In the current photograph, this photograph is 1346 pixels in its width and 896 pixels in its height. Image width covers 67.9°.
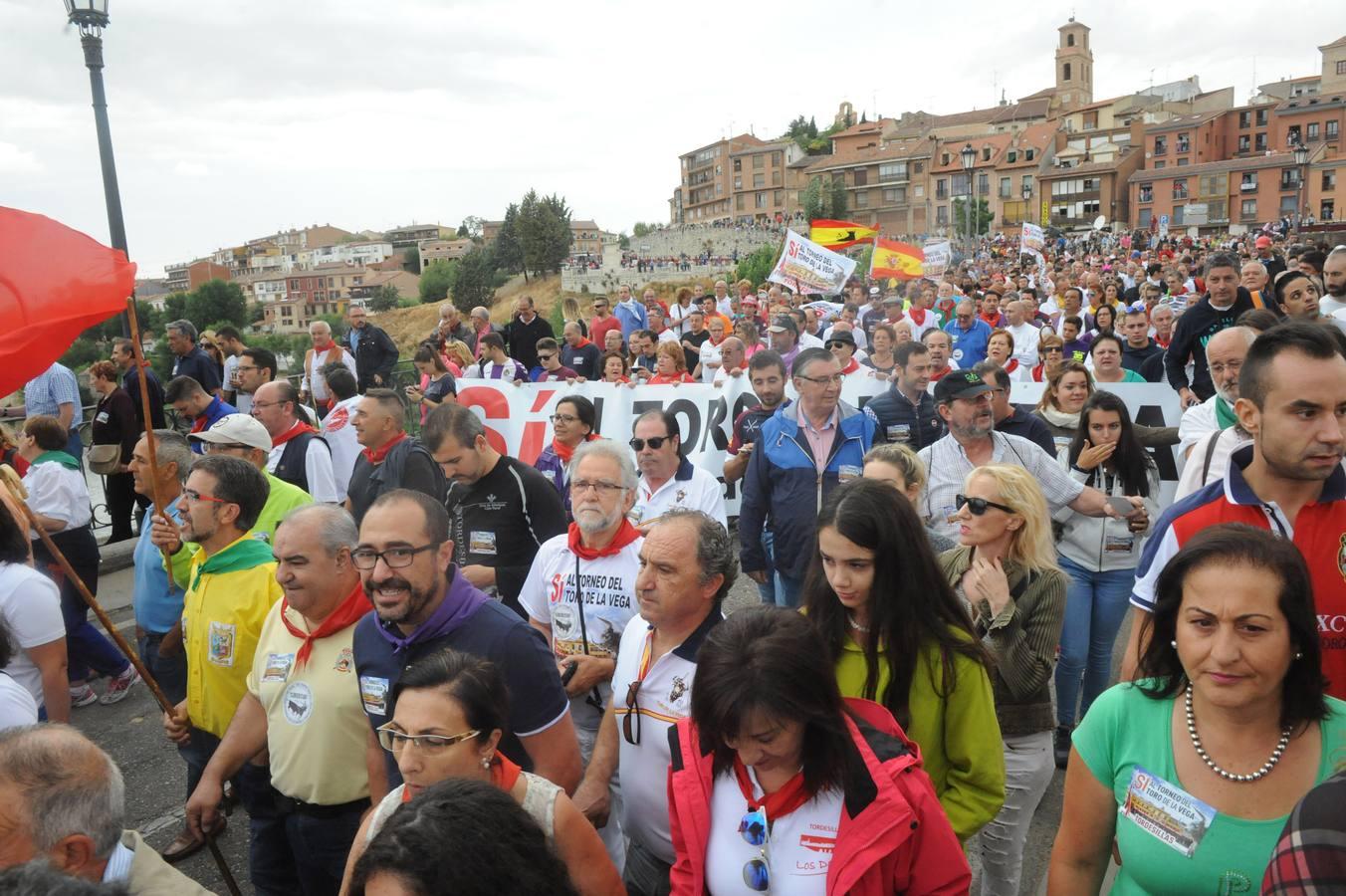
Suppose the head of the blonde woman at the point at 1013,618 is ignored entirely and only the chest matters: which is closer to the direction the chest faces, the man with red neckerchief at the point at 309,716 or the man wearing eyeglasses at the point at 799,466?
the man with red neckerchief

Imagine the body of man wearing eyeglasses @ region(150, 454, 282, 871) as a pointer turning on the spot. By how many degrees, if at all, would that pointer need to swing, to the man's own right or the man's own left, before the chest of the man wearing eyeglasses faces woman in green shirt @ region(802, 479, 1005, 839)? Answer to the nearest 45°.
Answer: approximately 90° to the man's own left

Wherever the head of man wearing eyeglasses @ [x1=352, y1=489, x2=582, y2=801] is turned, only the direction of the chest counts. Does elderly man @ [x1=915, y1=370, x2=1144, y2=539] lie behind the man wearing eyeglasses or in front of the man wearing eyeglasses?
behind

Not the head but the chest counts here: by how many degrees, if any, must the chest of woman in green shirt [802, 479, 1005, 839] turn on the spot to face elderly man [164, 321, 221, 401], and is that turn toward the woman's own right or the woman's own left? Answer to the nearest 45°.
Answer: approximately 90° to the woman's own right

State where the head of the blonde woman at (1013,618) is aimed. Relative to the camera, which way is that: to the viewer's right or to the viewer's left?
to the viewer's left

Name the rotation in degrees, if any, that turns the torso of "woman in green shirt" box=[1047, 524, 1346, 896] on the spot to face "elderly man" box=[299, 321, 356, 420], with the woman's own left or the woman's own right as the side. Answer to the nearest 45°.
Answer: approximately 135° to the woman's own right

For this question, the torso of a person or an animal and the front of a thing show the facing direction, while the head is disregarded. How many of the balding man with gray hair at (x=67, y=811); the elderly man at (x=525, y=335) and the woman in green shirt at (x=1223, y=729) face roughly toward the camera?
2

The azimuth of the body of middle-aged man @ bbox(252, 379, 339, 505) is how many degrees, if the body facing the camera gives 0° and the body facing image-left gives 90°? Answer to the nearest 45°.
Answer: approximately 45°

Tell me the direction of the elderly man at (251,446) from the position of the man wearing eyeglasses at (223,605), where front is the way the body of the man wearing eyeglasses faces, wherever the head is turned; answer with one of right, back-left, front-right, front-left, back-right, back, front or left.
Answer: back-right

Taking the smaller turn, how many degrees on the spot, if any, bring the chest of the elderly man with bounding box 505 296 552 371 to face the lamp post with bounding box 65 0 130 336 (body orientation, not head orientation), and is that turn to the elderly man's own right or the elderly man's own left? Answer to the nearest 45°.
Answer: approximately 45° to the elderly man's own right
